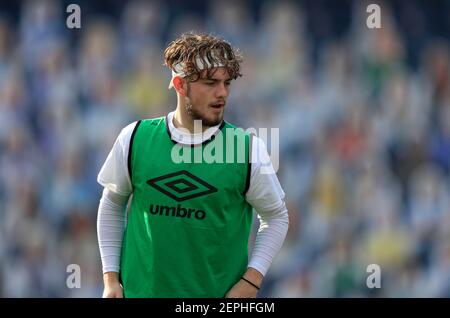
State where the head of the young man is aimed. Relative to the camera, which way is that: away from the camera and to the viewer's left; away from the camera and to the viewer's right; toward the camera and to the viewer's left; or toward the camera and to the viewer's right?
toward the camera and to the viewer's right

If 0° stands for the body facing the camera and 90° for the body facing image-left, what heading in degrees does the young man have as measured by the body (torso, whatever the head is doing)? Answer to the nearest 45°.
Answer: approximately 0°
